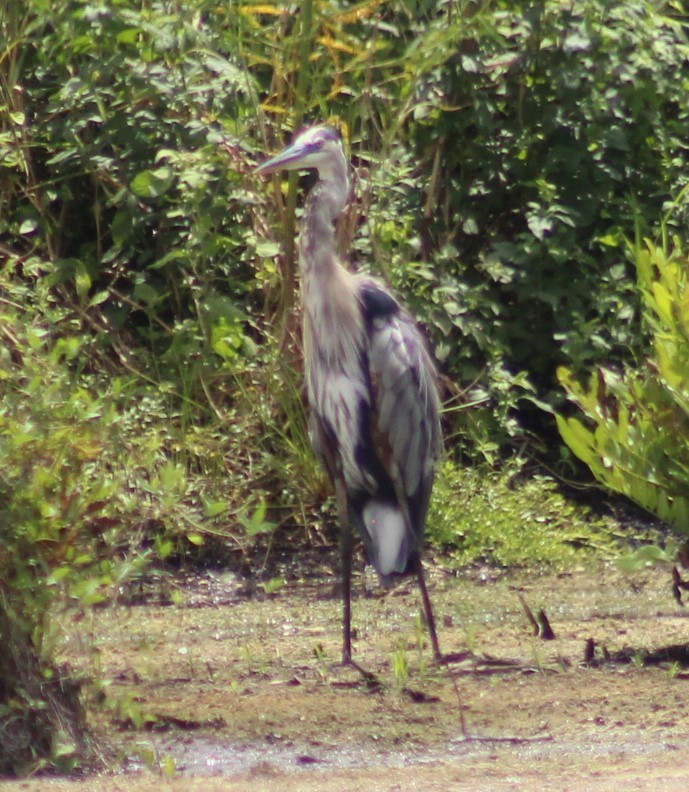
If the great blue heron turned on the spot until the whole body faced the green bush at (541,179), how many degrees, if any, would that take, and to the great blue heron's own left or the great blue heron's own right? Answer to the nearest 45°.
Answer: approximately 135° to the great blue heron's own right

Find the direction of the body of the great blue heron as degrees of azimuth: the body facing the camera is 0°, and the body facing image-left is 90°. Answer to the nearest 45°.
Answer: approximately 45°
